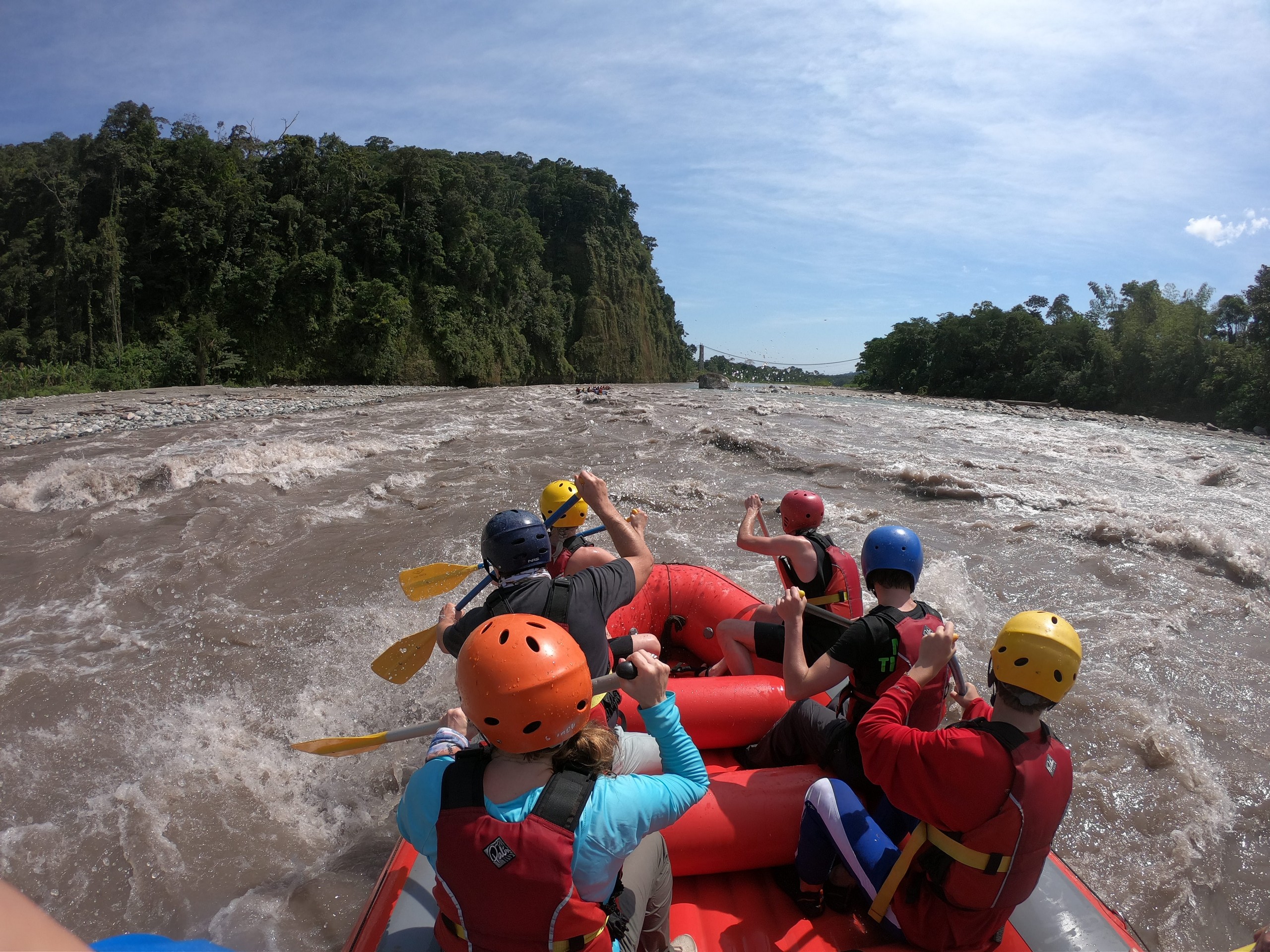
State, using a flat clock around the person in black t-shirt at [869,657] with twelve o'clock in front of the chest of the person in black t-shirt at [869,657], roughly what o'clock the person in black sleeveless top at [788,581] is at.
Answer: the person in black sleeveless top at [788,581] is roughly at 1 o'clock from the person in black t-shirt at [869,657].

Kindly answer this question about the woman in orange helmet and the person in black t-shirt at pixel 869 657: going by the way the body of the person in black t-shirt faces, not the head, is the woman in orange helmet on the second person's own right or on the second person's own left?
on the second person's own left

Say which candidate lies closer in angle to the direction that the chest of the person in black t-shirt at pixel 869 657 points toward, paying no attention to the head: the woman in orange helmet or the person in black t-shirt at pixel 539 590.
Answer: the person in black t-shirt

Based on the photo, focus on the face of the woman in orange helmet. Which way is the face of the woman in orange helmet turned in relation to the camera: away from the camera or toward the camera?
away from the camera

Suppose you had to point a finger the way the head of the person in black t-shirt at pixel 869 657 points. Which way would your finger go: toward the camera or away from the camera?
away from the camera

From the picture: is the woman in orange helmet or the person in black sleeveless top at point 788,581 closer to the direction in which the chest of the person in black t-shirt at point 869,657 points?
the person in black sleeveless top

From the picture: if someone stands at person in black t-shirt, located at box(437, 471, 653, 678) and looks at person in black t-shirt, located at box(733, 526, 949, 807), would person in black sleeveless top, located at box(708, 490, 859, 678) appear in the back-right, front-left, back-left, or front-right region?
front-left

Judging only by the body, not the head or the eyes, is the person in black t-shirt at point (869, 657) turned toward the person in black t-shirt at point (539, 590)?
no

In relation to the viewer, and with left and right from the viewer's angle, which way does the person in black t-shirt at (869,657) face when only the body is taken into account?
facing away from the viewer and to the left of the viewer
